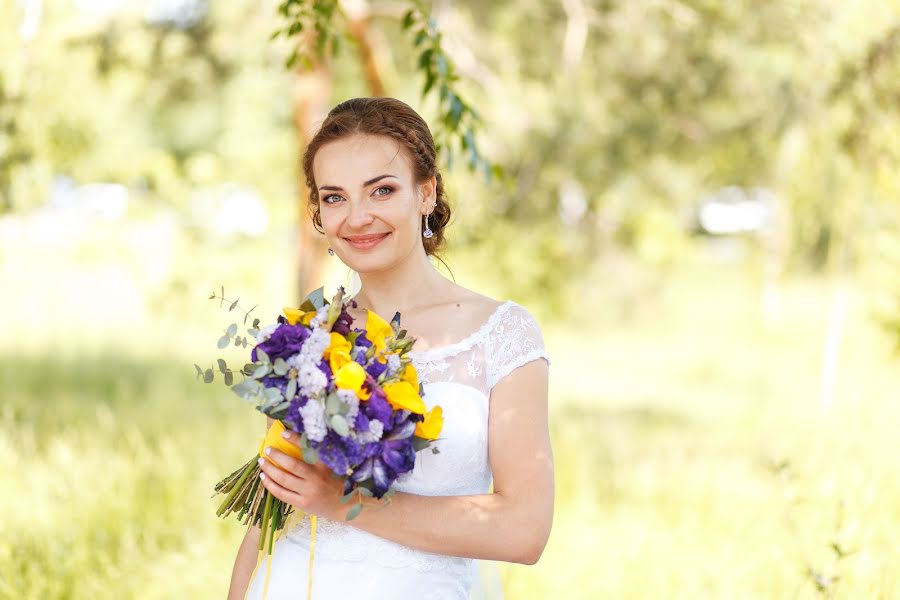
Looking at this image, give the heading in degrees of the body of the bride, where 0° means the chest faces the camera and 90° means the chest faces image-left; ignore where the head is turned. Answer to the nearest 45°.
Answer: approximately 45°
